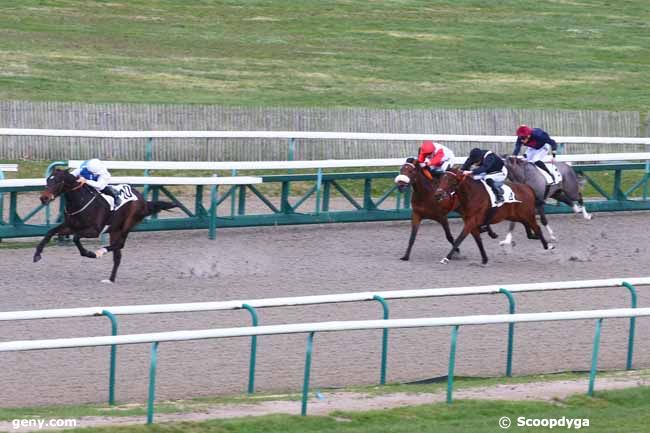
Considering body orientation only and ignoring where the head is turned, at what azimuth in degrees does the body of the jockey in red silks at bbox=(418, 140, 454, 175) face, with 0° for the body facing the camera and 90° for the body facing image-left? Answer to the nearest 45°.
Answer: approximately 45°

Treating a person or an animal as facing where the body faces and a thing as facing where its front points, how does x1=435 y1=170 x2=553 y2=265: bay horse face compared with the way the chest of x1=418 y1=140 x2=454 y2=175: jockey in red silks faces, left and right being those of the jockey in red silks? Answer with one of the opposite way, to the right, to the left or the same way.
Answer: the same way

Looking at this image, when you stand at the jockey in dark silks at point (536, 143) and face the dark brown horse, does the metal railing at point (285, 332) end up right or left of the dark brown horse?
left

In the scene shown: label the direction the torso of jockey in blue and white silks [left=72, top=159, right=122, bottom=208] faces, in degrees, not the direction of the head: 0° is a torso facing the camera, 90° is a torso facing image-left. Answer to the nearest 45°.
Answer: approximately 90°

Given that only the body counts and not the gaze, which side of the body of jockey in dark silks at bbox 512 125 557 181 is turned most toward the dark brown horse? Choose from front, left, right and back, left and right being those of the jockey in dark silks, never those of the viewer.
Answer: front

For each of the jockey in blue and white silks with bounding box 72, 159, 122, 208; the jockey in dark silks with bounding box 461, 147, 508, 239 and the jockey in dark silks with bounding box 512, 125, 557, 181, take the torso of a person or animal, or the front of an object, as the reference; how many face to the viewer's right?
0

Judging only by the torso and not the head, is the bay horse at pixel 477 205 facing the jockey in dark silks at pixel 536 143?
no

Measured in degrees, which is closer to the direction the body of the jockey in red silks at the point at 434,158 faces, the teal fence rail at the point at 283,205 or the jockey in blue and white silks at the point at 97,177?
the jockey in blue and white silks

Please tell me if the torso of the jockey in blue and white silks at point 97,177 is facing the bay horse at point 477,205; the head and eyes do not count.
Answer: no

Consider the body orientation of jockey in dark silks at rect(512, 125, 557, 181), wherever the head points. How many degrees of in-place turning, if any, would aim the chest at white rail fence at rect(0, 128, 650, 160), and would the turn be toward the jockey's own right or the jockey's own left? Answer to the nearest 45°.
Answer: approximately 90° to the jockey's own right

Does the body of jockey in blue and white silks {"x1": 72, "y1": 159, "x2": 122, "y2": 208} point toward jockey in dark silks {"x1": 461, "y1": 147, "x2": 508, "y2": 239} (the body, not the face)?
no

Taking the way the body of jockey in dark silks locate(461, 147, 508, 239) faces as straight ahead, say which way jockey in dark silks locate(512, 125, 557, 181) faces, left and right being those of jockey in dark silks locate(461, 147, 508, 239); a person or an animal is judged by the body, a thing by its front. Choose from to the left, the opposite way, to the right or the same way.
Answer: the same way

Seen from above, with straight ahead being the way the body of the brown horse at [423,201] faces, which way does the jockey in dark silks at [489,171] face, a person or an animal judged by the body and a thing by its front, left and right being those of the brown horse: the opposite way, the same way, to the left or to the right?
the same way

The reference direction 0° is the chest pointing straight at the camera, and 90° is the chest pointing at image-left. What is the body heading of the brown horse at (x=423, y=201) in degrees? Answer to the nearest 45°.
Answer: approximately 45°

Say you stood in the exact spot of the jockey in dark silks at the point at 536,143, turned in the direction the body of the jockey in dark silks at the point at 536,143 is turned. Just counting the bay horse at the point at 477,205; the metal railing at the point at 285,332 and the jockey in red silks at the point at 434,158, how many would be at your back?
0

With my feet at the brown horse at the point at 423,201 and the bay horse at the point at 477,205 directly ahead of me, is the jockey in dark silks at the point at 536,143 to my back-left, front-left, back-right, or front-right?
front-left
